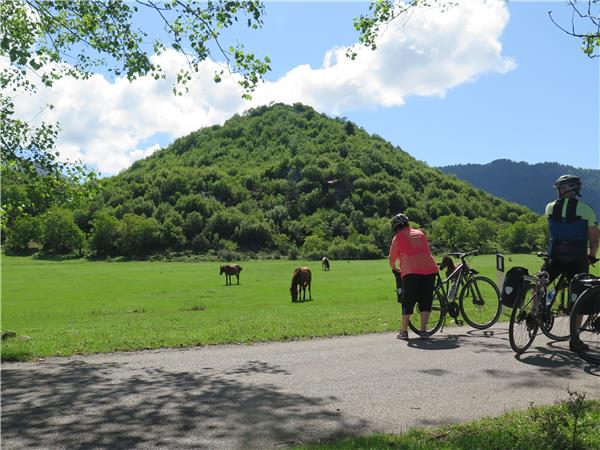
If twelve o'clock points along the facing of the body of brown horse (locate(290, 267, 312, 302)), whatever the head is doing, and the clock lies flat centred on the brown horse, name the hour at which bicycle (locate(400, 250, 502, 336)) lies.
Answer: The bicycle is roughly at 10 o'clock from the brown horse.

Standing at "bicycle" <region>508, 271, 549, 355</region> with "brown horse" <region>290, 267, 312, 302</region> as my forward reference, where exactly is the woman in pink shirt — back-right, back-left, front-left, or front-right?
front-left

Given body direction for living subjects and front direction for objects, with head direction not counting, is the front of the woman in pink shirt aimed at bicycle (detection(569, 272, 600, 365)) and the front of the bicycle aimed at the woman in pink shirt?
no

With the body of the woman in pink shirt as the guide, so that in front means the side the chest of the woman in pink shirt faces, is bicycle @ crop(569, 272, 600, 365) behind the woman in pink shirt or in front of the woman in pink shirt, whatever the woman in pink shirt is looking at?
behind

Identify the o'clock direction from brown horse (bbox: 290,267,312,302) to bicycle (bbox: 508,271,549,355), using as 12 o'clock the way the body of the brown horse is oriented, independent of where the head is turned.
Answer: The bicycle is roughly at 10 o'clock from the brown horse.

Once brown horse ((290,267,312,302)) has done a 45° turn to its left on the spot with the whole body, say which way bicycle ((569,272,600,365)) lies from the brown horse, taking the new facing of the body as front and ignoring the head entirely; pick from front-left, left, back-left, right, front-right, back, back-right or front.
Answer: front

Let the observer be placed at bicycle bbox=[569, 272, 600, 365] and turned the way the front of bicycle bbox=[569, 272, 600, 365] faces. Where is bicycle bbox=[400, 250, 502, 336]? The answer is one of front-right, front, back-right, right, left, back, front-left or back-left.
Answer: back-left

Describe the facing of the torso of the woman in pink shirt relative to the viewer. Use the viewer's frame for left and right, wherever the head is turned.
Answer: facing away from the viewer and to the left of the viewer

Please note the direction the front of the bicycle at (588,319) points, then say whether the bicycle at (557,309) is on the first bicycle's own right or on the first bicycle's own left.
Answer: on the first bicycle's own left

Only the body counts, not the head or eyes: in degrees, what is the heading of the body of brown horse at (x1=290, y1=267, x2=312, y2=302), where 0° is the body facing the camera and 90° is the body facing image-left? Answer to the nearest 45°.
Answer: approximately 45°

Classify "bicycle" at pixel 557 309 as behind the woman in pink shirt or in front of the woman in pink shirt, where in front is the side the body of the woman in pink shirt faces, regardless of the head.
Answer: behind
